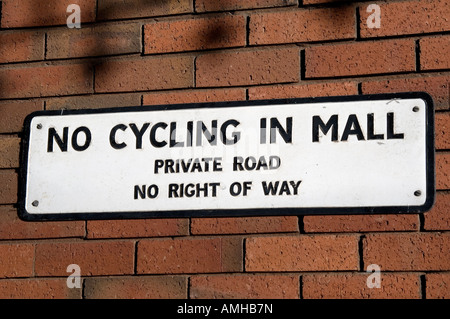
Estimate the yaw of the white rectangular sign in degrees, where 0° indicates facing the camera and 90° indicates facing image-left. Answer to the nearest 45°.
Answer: approximately 0°
